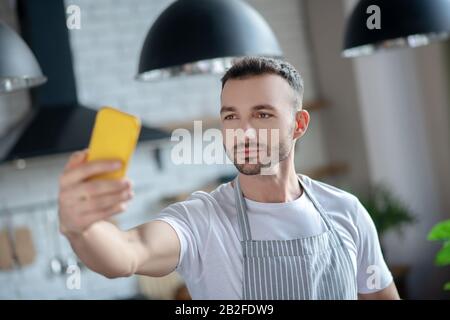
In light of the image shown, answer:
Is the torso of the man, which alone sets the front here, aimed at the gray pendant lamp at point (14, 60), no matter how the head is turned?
no

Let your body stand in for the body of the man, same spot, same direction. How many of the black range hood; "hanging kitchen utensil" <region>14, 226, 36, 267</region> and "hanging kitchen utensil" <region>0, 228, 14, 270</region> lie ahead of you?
0

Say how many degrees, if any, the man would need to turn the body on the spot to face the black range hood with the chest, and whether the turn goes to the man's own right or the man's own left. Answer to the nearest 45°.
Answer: approximately 180°

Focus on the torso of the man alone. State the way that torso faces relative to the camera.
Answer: toward the camera

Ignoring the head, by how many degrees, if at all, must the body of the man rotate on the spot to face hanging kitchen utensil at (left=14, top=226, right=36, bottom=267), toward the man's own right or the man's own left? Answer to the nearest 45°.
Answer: approximately 135° to the man's own right

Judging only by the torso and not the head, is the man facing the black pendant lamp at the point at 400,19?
no

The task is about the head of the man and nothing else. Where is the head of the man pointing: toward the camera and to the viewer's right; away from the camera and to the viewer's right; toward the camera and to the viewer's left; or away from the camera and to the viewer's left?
toward the camera and to the viewer's left

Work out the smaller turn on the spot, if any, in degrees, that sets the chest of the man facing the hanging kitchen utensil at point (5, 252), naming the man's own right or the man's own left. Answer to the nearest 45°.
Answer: approximately 135° to the man's own right
